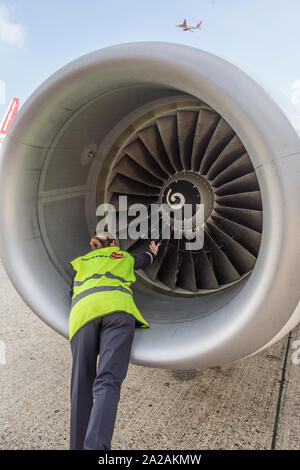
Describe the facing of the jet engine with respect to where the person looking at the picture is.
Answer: facing the viewer and to the left of the viewer

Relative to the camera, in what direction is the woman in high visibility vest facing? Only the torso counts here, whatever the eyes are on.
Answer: away from the camera
